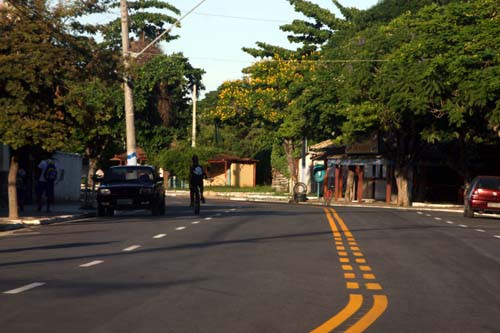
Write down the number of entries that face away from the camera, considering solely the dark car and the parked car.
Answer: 1

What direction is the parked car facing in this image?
away from the camera

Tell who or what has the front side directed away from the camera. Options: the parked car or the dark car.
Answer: the parked car

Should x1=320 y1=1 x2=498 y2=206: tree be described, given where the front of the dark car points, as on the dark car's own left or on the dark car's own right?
on the dark car's own left

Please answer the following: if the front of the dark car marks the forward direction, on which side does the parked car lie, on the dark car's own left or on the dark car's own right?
on the dark car's own left

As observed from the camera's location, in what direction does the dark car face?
facing the viewer

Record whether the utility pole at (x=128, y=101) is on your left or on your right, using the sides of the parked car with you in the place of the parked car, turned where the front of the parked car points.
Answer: on your left
